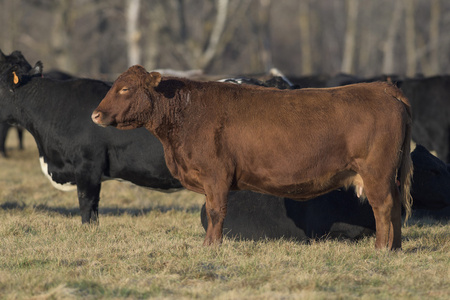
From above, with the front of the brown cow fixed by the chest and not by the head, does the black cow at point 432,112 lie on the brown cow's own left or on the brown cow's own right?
on the brown cow's own right

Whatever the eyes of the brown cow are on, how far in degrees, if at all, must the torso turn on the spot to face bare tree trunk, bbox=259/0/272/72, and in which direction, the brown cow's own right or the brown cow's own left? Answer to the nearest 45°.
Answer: approximately 90° to the brown cow's own right

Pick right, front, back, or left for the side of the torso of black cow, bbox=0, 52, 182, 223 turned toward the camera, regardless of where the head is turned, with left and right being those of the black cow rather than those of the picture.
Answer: left

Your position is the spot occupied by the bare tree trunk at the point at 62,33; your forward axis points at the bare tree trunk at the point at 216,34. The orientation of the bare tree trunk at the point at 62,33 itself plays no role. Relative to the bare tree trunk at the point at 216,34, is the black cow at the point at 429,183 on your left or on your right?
right

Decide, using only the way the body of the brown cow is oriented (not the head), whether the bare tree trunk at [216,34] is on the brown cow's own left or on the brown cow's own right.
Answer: on the brown cow's own right

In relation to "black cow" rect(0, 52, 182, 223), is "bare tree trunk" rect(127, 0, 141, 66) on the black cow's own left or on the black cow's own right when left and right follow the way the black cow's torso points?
on the black cow's own right

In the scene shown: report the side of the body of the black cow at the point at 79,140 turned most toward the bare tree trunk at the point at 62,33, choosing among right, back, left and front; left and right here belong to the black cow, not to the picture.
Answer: right

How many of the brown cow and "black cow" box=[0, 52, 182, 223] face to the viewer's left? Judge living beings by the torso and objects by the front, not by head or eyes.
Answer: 2

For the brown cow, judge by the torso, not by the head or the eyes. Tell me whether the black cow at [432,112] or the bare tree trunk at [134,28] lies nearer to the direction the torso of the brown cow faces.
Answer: the bare tree trunk

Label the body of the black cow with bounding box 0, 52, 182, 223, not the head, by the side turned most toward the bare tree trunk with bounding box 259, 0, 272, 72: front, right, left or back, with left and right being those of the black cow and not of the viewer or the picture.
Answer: right

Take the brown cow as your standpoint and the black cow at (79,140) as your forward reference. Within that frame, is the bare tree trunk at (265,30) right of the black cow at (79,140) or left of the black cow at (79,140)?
right

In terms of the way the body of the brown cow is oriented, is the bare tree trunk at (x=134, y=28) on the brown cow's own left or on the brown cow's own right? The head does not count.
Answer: on the brown cow's own right

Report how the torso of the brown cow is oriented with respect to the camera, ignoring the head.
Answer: to the viewer's left

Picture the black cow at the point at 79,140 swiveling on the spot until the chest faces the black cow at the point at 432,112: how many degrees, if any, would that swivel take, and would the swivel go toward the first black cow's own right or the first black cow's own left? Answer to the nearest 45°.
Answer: approximately 135° to the first black cow's own right
